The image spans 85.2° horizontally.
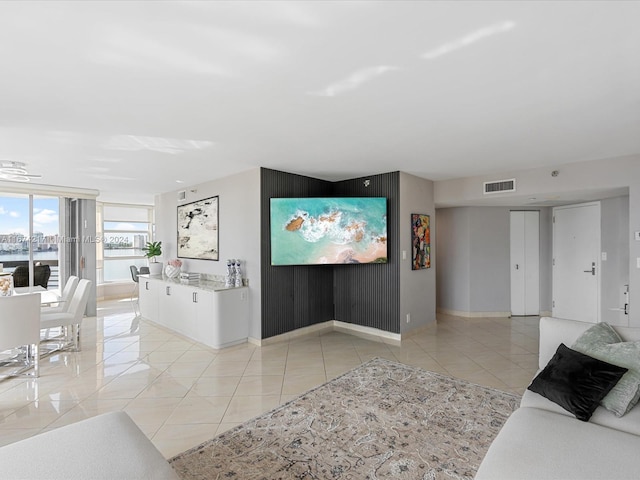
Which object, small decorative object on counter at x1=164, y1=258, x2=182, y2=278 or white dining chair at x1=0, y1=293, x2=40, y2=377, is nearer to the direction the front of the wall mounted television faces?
the white dining chair

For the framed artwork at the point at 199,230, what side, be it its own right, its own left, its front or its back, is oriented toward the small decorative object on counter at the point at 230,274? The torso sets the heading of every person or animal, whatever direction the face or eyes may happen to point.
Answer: left

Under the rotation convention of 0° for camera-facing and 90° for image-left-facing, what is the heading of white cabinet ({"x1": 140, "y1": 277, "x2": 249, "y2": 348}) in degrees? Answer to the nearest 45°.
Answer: approximately 45°

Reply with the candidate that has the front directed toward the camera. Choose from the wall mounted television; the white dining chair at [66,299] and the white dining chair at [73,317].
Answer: the wall mounted television

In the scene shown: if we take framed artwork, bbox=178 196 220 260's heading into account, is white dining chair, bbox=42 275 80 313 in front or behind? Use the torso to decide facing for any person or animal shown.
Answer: in front

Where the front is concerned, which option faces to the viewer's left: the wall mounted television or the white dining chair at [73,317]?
the white dining chair

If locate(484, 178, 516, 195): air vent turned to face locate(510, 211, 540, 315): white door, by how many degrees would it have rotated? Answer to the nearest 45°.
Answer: approximately 135° to its right

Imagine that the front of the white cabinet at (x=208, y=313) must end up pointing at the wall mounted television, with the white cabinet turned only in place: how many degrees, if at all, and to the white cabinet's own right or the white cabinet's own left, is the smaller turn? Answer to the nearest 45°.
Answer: approximately 135° to the white cabinet's own left

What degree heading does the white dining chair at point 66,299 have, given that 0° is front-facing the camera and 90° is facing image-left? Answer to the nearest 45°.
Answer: approximately 90°

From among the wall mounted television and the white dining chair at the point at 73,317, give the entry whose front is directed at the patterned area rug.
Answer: the wall mounted television

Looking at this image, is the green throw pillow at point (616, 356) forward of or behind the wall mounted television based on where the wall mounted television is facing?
forward
